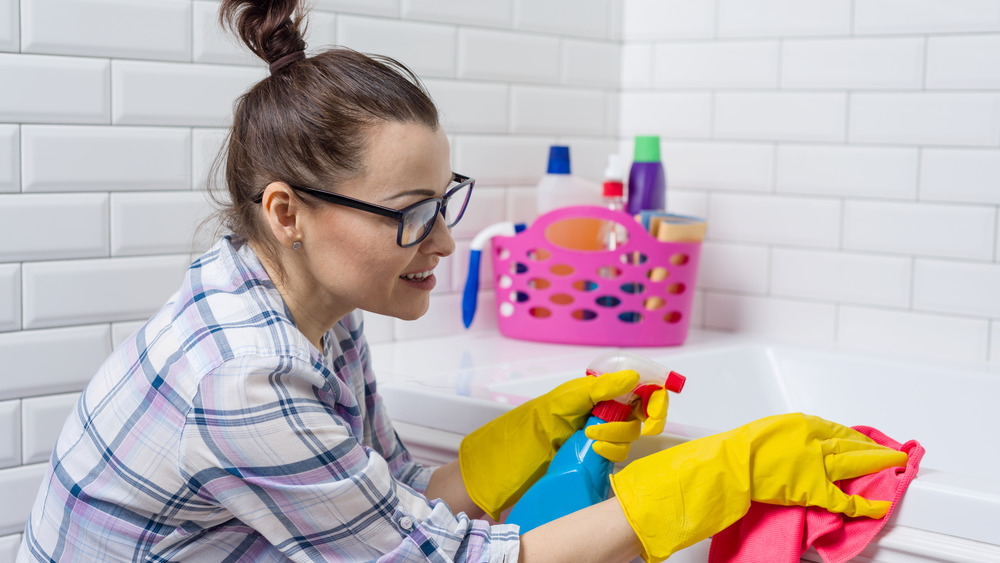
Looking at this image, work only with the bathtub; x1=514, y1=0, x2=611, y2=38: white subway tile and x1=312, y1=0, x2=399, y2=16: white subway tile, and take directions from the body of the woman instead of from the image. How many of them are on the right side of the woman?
0

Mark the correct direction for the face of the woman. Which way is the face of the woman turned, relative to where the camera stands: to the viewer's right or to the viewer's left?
to the viewer's right

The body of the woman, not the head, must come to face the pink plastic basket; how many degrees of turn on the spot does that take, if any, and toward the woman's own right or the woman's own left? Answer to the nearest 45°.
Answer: approximately 45° to the woman's own left

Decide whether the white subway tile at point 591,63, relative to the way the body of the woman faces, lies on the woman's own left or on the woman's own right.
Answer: on the woman's own left

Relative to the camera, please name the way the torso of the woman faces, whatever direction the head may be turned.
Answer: to the viewer's right

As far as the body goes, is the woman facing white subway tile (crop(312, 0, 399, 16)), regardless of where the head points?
no

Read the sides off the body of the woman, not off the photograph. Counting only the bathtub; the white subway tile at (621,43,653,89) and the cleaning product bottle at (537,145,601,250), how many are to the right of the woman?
0

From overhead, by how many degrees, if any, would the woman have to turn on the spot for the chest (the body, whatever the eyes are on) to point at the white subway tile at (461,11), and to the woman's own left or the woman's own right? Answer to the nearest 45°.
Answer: approximately 90° to the woman's own left

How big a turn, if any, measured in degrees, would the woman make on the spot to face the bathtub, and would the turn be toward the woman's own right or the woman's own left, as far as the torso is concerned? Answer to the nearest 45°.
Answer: approximately 45° to the woman's own left

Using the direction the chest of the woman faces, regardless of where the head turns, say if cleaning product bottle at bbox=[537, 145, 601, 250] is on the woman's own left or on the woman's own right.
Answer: on the woman's own left

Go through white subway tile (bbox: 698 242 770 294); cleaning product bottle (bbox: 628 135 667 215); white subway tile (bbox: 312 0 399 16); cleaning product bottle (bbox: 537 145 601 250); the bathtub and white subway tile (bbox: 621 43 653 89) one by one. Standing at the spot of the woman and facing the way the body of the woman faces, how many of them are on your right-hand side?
0
